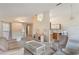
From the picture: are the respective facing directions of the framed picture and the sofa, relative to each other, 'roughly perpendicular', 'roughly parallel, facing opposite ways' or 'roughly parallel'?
roughly perpendicular

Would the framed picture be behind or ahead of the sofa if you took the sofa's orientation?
ahead

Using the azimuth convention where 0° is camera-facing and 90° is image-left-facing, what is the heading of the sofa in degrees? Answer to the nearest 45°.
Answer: approximately 315°

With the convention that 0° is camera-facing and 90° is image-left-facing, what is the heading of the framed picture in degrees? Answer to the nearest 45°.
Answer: approximately 0°
